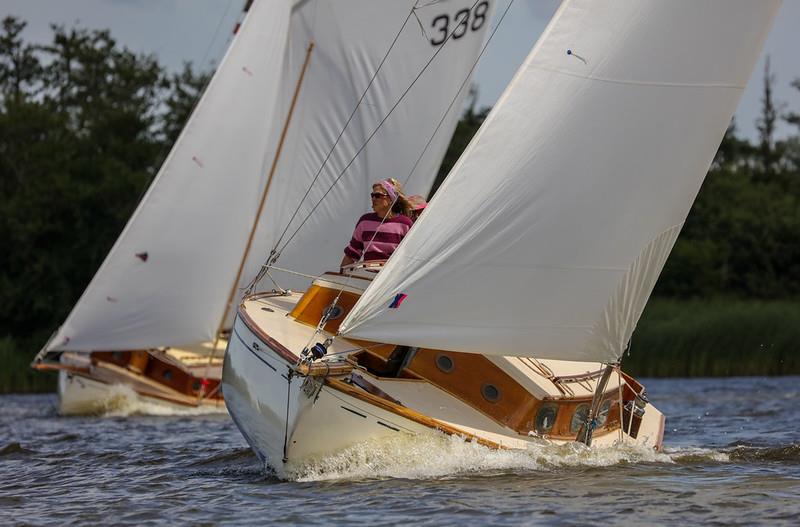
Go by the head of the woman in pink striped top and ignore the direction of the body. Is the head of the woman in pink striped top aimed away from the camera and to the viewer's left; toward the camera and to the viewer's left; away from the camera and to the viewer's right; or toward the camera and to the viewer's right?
toward the camera and to the viewer's left

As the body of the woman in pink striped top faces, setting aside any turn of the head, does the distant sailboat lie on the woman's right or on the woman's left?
on the woman's right

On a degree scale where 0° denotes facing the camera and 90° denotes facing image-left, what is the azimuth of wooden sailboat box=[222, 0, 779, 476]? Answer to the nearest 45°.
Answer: approximately 45°
